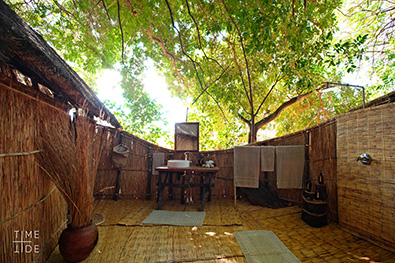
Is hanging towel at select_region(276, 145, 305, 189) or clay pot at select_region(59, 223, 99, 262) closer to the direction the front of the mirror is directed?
the clay pot

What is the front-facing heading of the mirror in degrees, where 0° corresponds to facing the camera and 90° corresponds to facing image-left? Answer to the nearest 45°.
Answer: approximately 0°

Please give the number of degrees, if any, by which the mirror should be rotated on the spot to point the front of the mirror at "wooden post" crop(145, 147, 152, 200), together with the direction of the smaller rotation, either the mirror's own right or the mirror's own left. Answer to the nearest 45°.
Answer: approximately 90° to the mirror's own right

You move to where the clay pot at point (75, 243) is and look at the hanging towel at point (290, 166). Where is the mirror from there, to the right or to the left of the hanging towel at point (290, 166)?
left

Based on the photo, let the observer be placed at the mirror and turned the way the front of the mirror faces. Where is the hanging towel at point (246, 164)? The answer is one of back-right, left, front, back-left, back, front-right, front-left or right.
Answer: front-left
